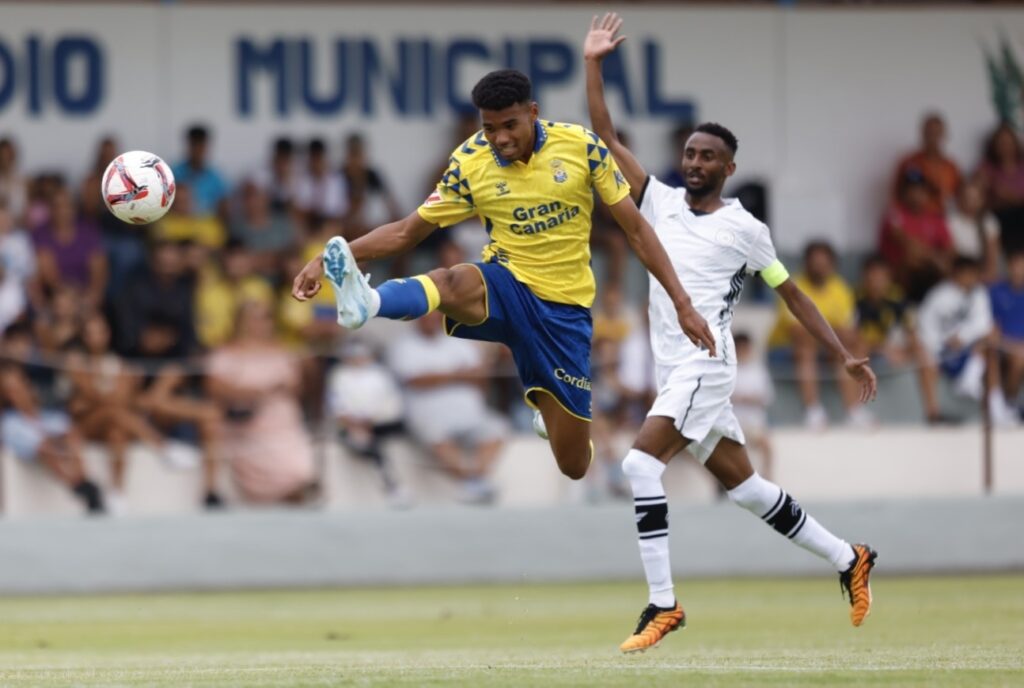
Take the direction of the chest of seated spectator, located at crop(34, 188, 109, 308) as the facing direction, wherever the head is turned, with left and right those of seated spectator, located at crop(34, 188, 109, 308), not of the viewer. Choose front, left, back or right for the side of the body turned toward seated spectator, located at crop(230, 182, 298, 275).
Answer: left

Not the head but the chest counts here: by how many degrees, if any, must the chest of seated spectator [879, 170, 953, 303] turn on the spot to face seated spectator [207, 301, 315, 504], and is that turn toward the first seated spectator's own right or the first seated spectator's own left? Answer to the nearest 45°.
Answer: approximately 45° to the first seated spectator's own right

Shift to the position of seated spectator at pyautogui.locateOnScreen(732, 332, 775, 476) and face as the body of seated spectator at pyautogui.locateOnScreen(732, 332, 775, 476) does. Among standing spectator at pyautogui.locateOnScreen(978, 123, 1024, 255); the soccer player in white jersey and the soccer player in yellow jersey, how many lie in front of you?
2

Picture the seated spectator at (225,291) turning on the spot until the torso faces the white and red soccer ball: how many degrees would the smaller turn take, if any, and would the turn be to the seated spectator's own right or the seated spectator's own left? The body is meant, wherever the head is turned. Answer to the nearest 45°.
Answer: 0° — they already face it

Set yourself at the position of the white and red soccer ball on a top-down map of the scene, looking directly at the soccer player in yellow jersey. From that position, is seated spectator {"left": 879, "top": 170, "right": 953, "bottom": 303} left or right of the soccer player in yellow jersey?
left

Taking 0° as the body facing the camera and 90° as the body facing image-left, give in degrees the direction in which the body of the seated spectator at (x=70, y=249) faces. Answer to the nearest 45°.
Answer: approximately 0°

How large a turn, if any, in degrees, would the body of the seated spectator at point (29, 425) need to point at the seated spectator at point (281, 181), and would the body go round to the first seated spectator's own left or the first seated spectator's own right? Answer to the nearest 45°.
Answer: approximately 90° to the first seated spectator's own left

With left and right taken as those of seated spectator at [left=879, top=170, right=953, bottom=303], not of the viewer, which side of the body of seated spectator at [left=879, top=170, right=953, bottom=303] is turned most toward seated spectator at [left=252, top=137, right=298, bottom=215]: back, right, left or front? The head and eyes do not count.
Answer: right
